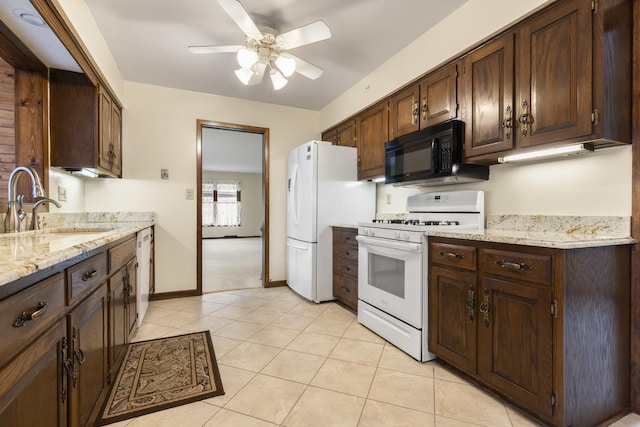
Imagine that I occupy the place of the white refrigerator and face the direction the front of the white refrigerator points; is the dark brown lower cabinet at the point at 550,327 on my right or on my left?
on my left

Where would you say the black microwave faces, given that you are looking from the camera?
facing the viewer and to the left of the viewer

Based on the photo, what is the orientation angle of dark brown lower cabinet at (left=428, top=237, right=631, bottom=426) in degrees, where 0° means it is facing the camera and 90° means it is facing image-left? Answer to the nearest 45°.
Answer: approximately 45°

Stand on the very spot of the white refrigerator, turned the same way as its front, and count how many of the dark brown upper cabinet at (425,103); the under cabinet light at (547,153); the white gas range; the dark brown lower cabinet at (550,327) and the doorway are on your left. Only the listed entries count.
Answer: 4

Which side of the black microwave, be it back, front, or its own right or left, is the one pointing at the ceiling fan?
front

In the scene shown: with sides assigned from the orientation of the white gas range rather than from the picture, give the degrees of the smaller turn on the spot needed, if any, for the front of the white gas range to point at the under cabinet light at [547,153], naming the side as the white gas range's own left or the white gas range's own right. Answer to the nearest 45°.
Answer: approximately 135° to the white gas range's own left

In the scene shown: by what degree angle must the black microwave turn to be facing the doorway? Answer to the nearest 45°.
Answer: approximately 90° to its right

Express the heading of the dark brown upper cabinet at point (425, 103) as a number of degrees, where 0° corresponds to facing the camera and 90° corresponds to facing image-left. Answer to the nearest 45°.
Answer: approximately 45°
